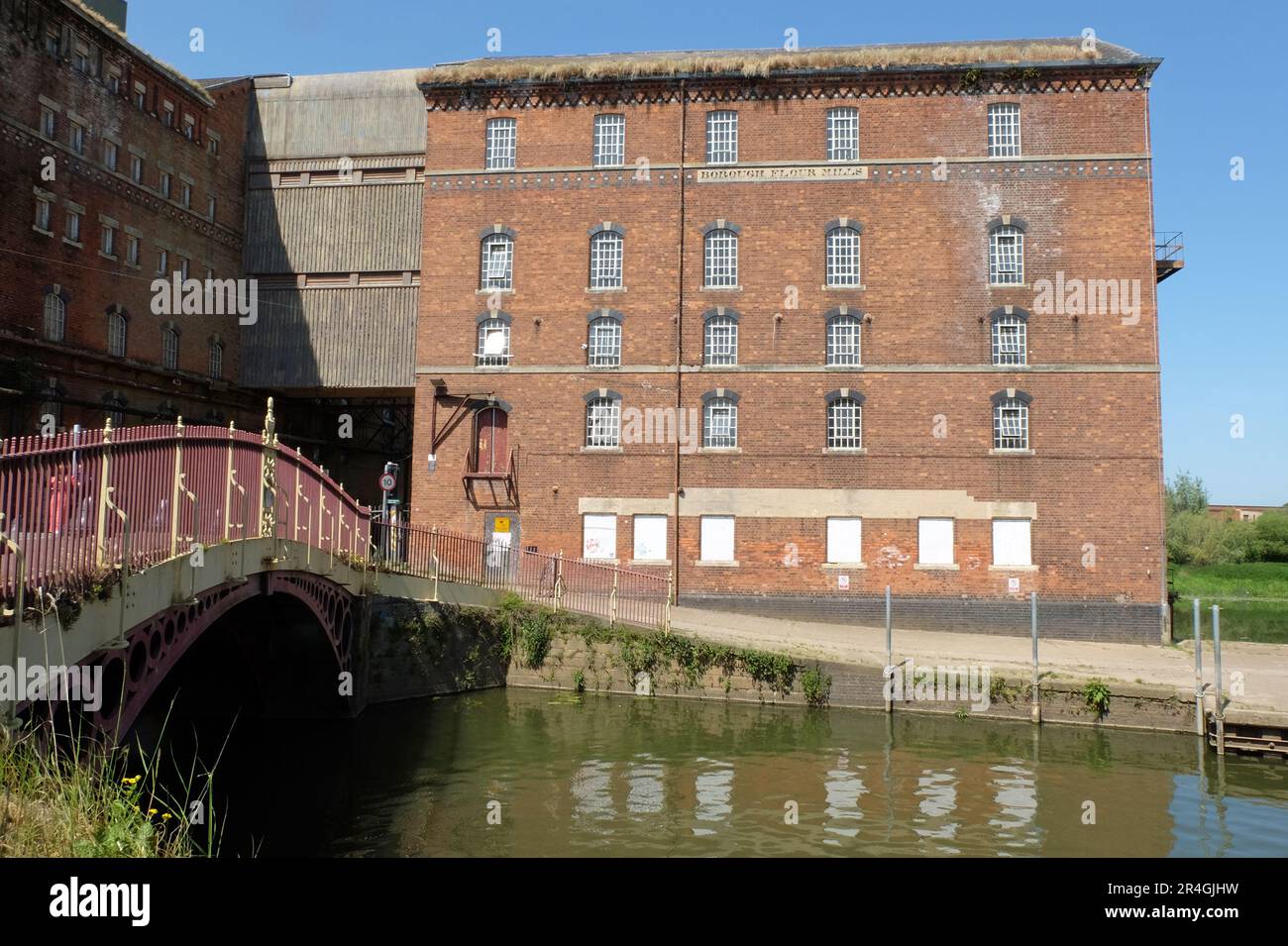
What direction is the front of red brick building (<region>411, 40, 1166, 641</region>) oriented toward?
toward the camera

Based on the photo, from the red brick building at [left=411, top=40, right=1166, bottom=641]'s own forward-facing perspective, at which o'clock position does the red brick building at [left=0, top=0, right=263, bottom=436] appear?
the red brick building at [left=0, top=0, right=263, bottom=436] is roughly at 3 o'clock from the red brick building at [left=411, top=40, right=1166, bottom=641].

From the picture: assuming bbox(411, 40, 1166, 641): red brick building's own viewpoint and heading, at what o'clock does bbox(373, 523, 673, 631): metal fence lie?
The metal fence is roughly at 2 o'clock from the red brick building.

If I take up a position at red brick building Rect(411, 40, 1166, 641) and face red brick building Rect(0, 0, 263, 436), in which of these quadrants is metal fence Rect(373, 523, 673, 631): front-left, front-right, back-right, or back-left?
front-left

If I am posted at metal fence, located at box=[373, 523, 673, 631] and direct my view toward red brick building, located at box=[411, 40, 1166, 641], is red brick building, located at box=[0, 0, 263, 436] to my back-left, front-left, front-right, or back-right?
back-left
